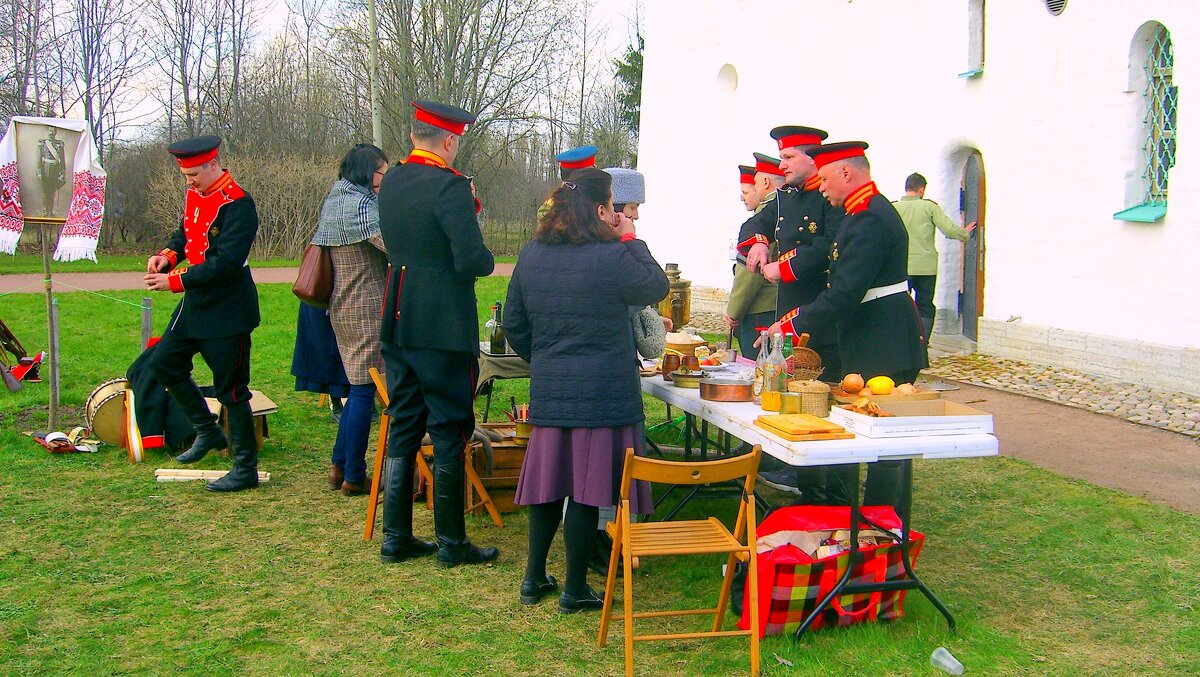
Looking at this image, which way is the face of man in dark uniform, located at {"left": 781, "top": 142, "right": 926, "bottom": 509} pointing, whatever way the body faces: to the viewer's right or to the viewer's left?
to the viewer's left

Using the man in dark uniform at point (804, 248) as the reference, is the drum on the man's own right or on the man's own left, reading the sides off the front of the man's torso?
on the man's own right

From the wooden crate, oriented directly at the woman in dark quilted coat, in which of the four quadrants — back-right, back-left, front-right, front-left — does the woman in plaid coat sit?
back-right

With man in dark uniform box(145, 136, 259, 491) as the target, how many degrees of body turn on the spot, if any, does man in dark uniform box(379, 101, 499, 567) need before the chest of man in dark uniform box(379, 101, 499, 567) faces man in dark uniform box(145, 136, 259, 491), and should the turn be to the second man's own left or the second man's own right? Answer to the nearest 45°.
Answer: approximately 90° to the second man's own left

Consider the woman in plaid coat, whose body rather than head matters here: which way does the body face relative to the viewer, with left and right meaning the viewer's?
facing away from the viewer and to the right of the viewer

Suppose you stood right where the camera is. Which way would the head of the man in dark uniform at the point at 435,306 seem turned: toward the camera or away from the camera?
away from the camera

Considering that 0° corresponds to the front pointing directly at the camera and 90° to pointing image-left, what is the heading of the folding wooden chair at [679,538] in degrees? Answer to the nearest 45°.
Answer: approximately 180°

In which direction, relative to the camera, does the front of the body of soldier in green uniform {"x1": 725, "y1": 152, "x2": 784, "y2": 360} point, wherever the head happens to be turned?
to the viewer's left

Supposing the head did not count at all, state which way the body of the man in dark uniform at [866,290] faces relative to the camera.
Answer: to the viewer's left

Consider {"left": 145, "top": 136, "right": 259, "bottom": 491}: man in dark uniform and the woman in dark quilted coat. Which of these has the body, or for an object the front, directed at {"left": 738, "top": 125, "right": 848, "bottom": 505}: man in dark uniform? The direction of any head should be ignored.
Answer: the woman in dark quilted coat

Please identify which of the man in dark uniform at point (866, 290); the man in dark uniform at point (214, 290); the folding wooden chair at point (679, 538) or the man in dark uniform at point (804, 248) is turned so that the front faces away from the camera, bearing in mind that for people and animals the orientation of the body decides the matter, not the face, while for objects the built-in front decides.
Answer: the folding wooden chair
